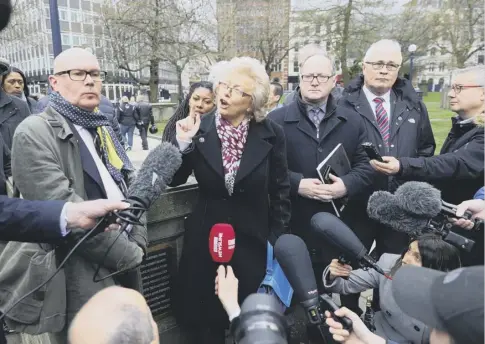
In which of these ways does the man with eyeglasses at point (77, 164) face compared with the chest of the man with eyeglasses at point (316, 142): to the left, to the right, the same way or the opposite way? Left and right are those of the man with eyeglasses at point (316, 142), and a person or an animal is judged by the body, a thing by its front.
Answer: to the left

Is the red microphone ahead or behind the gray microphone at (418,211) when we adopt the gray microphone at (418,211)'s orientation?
ahead

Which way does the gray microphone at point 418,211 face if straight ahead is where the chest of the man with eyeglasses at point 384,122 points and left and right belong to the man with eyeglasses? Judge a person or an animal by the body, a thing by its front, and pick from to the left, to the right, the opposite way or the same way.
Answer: to the right

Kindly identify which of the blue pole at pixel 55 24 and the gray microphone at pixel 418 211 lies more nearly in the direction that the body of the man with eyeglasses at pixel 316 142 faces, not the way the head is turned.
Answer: the gray microphone

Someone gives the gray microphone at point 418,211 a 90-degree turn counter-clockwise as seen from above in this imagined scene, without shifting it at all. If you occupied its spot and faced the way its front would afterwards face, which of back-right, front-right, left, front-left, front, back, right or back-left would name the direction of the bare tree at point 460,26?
back

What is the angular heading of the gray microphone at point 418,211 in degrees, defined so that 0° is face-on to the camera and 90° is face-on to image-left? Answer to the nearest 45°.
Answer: approximately 90°

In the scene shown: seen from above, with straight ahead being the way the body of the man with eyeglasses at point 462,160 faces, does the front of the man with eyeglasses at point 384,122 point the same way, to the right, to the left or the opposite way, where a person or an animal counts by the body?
to the left

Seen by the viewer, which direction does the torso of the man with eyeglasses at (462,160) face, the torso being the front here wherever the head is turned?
to the viewer's left

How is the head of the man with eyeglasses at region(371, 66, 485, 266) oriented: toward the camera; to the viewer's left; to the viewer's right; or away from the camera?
to the viewer's left

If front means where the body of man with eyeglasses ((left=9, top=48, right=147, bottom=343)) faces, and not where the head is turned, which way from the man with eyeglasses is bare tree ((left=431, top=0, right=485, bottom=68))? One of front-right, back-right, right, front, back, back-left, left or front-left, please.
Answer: left

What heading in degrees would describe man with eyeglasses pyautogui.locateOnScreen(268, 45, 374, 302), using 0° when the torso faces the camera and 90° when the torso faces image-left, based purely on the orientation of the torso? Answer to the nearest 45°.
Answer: approximately 0°

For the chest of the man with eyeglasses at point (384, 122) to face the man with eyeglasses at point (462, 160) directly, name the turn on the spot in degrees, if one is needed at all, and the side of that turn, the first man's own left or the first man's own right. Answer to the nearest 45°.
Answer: approximately 90° to the first man's own left
